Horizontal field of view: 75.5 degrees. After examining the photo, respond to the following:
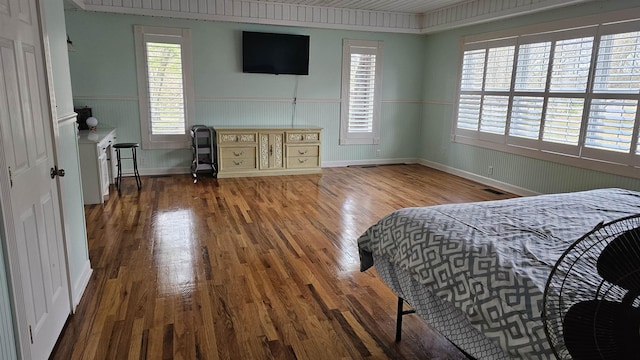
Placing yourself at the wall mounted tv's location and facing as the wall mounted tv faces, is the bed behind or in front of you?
in front

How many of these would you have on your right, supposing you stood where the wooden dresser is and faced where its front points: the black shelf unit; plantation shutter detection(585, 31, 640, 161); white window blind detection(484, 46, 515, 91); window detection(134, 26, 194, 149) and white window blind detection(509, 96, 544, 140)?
2

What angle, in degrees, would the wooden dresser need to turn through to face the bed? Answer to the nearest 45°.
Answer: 0° — it already faces it

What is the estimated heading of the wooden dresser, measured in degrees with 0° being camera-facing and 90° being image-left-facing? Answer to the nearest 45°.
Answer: approximately 0°

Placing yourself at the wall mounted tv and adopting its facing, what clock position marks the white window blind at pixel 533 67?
The white window blind is roughly at 10 o'clock from the wall mounted tv.

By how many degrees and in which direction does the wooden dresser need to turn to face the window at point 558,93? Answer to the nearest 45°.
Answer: approximately 45° to its left

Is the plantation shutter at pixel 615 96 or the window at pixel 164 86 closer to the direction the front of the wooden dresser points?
the plantation shutter

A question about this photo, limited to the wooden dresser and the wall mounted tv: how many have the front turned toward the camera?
2

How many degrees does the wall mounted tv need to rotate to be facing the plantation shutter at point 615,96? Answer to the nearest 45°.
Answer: approximately 45° to its left

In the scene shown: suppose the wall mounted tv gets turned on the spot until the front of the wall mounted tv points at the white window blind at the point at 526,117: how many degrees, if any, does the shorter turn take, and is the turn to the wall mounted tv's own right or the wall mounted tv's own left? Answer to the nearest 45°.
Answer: approximately 45° to the wall mounted tv's own left

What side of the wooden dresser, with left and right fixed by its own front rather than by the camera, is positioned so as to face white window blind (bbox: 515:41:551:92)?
left

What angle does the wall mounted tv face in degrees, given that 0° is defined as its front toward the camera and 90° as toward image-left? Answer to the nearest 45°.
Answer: approximately 0°
